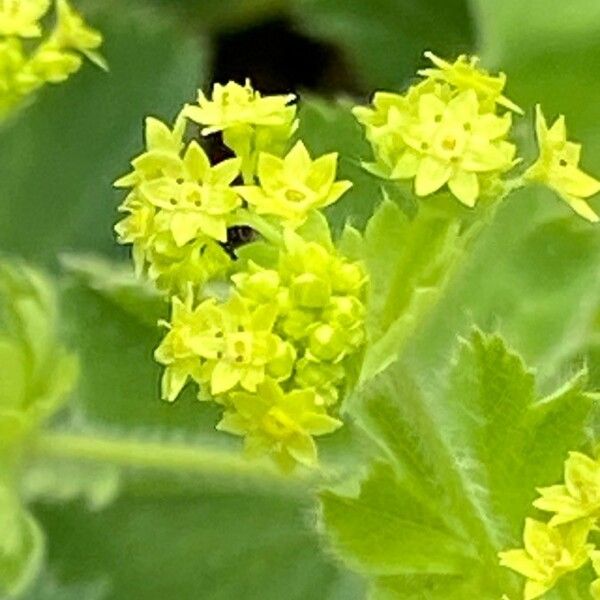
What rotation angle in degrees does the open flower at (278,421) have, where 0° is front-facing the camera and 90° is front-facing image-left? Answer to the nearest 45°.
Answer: approximately 0°

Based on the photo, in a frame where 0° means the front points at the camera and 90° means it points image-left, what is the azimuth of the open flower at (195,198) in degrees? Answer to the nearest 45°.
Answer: approximately 0°

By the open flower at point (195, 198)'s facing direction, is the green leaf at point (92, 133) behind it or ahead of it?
behind
